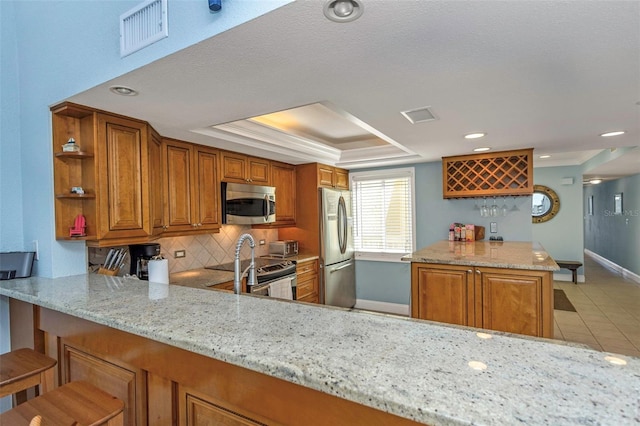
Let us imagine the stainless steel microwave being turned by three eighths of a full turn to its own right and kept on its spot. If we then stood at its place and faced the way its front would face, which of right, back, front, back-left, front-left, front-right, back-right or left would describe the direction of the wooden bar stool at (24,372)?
front-left

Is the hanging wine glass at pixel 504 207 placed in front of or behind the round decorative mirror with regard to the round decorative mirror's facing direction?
in front

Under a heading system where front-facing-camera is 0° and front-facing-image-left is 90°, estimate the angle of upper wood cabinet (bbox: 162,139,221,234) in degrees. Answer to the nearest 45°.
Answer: approximately 315°

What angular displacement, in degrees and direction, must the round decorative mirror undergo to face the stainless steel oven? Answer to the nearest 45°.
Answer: approximately 45° to its right

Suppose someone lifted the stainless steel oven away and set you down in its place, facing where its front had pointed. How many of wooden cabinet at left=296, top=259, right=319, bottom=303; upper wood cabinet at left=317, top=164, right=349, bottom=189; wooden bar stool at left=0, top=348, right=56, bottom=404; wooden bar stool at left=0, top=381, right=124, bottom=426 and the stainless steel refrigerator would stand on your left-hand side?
3

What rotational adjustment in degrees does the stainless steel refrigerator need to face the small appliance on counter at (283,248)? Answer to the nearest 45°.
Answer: approximately 90° to its right

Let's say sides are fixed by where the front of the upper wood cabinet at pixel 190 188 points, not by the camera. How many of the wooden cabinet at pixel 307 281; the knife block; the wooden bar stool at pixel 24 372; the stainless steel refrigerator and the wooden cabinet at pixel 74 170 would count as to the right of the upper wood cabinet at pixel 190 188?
3

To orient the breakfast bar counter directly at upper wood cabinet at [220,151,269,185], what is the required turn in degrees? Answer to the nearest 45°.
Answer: approximately 135° to its right

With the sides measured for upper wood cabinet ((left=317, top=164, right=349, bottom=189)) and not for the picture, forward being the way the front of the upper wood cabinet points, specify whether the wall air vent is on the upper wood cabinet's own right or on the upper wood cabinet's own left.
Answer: on the upper wood cabinet's own right

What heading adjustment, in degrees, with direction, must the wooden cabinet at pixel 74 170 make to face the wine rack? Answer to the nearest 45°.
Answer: approximately 90° to its left

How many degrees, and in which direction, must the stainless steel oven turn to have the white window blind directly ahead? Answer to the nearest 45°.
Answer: approximately 90° to its left

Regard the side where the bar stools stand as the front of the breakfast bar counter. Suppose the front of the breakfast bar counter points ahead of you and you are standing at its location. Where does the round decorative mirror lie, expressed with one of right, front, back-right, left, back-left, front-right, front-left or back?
back

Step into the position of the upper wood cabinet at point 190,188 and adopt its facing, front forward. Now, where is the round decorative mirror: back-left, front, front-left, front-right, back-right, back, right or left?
front-left

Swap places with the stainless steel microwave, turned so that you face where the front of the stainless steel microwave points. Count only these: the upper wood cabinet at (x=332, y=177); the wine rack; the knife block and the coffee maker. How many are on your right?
2

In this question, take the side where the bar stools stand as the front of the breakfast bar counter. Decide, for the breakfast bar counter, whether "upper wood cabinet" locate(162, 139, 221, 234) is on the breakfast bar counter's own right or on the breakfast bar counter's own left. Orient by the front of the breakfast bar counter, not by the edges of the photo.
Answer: on the breakfast bar counter's own right

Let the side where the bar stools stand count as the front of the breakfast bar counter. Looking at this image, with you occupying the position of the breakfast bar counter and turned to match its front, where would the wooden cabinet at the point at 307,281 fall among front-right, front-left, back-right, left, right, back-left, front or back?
back-right
